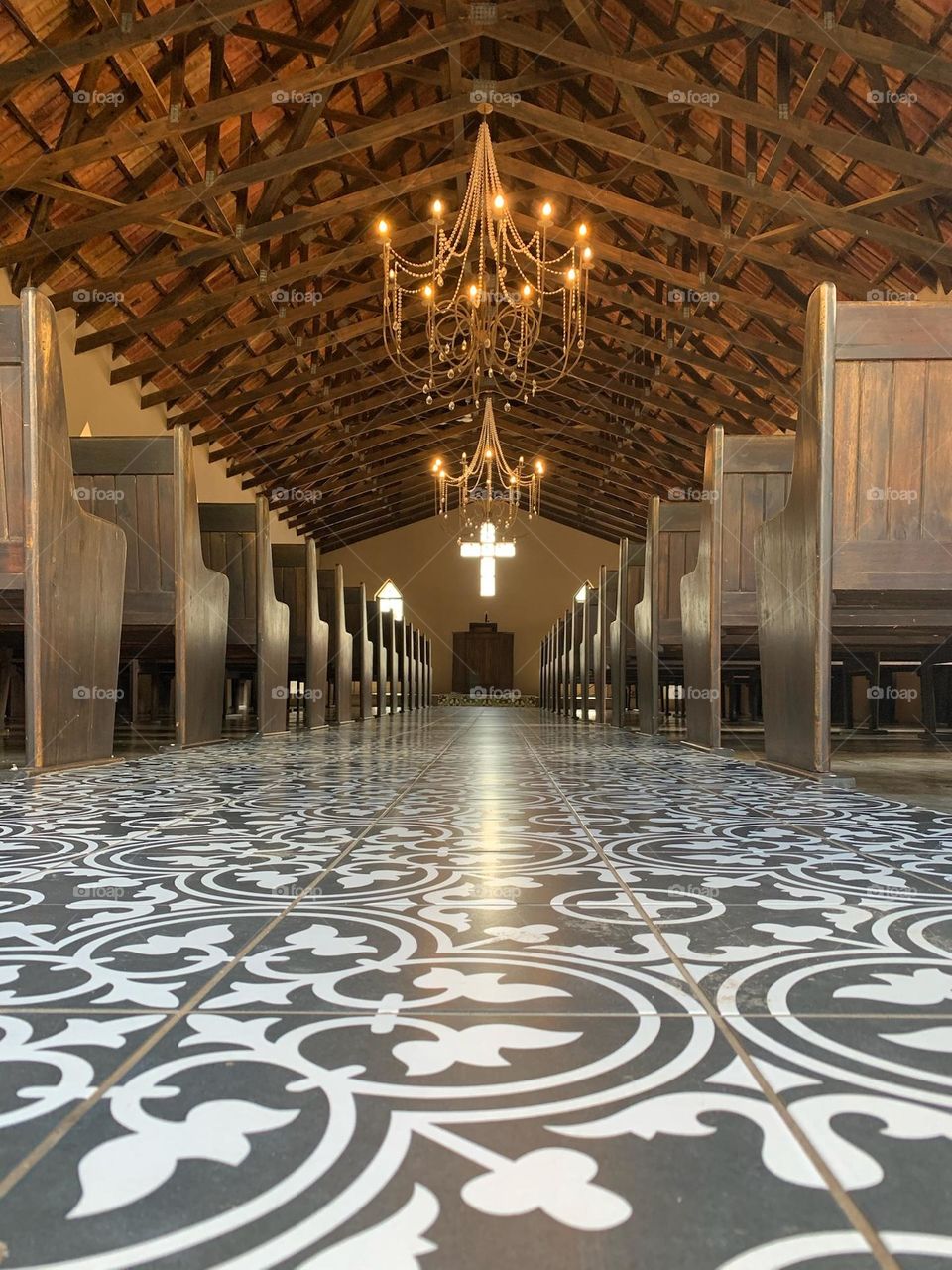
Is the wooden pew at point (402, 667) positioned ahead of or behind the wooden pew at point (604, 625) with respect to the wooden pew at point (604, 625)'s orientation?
ahead

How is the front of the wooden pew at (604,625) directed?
away from the camera

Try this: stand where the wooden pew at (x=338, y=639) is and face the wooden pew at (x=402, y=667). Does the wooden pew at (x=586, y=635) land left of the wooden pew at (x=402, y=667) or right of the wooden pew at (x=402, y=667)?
right

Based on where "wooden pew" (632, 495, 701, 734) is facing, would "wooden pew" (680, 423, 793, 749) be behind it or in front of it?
behind

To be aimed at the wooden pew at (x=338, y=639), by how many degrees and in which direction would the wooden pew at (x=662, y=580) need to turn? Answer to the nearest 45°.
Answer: approximately 45° to its left

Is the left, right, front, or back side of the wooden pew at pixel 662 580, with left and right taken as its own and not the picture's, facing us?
back

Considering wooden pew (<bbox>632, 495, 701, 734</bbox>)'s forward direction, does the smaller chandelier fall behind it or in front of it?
in front

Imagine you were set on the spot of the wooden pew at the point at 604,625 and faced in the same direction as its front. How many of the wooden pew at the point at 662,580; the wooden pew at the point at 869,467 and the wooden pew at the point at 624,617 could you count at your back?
3

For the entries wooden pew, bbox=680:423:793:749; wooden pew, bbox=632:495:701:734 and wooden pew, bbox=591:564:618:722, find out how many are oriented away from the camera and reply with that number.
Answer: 3

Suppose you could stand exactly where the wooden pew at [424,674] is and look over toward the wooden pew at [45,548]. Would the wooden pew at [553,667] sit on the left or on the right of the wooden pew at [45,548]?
left

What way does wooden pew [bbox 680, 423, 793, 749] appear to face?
away from the camera

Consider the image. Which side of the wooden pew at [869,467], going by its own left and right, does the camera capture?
back
